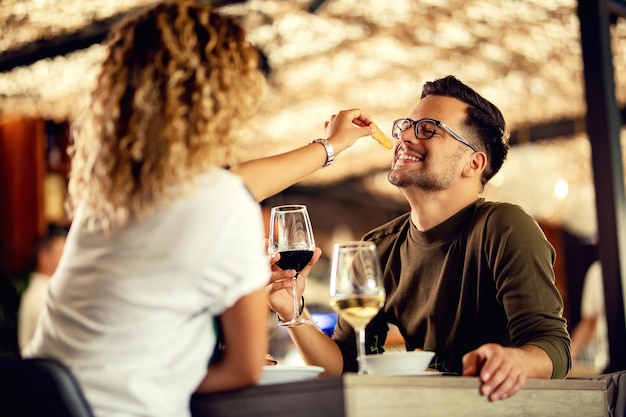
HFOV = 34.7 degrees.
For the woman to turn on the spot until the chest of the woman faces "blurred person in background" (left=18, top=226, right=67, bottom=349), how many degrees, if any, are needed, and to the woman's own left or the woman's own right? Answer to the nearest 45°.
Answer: approximately 45° to the woman's own left

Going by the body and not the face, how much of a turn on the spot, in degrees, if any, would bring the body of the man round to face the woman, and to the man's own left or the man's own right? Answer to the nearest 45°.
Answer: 0° — they already face them

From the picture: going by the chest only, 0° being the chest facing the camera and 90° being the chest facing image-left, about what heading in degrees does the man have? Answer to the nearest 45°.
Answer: approximately 45°

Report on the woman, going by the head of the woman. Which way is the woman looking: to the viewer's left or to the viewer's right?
to the viewer's right

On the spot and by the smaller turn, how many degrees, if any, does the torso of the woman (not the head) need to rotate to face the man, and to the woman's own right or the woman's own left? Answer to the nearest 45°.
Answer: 0° — they already face them

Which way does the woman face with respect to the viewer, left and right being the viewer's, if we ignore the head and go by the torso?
facing away from the viewer and to the right of the viewer

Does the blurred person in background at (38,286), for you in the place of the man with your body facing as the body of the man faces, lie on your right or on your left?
on your right

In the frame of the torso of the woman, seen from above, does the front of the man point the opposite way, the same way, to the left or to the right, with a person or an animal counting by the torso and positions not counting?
the opposite way
